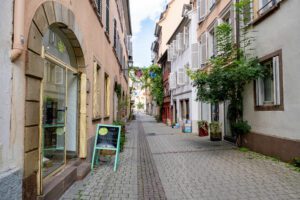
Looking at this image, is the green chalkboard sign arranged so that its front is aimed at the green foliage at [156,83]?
no

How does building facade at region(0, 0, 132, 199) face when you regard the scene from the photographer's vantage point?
facing the viewer and to the right of the viewer

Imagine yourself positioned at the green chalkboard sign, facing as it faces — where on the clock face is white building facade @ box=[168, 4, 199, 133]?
The white building facade is roughly at 7 o'clock from the green chalkboard sign.

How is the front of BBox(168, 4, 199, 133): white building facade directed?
to the viewer's left

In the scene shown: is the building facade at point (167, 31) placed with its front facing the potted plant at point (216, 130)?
no

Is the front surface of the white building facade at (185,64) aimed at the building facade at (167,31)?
no

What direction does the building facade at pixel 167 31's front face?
to the viewer's left

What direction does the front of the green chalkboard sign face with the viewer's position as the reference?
facing the viewer

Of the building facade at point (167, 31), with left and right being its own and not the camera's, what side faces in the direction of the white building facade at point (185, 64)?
left

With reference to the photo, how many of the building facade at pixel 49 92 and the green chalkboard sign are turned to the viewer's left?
0

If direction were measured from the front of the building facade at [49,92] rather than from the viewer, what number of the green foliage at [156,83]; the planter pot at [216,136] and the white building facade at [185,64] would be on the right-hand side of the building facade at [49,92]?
0

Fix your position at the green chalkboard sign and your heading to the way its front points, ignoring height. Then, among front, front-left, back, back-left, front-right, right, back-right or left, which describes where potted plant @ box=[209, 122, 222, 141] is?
back-left

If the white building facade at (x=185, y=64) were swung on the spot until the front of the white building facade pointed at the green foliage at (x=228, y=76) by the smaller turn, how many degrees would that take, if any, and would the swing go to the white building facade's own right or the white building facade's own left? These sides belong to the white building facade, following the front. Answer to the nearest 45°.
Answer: approximately 90° to the white building facade's own left

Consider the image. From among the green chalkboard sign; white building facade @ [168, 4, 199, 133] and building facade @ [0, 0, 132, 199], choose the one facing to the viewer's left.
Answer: the white building facade

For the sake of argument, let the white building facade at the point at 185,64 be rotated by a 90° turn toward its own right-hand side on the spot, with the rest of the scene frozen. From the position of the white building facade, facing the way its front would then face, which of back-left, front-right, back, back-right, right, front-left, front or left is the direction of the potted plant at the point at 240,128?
back

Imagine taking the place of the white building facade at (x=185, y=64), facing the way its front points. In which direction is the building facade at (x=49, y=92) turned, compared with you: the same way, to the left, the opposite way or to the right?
the opposite way
